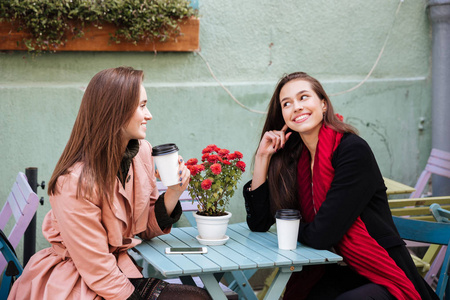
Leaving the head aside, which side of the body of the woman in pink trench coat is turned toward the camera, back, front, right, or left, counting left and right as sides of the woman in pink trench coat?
right

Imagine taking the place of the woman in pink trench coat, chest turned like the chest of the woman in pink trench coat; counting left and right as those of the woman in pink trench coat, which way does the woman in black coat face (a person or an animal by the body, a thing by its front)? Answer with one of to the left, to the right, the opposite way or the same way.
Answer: the opposite way

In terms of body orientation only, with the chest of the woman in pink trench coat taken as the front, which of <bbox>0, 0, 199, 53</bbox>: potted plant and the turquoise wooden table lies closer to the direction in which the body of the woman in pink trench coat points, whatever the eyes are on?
the turquoise wooden table

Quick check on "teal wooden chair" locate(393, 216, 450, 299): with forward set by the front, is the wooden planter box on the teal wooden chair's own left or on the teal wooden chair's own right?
on the teal wooden chair's own right

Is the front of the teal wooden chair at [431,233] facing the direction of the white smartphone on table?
yes

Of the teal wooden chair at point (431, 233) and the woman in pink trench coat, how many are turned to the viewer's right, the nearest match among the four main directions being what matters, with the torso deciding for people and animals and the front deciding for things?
1

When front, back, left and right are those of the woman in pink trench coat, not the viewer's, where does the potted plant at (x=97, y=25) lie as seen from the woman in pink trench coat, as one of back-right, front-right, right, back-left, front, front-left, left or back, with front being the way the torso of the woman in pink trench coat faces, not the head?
left

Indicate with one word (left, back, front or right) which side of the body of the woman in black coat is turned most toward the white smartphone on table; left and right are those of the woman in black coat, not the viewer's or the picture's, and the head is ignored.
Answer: front

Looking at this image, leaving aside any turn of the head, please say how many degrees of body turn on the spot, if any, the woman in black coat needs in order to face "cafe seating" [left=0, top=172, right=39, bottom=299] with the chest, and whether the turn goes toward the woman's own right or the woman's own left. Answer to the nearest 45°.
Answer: approximately 45° to the woman's own right

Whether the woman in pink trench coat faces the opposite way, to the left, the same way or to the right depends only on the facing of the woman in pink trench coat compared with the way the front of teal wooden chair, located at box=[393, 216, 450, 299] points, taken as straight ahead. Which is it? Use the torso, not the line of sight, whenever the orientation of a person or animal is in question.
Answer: the opposite way

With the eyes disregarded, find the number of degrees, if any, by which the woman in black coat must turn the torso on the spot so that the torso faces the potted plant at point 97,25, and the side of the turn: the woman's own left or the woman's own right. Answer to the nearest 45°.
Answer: approximately 90° to the woman's own right

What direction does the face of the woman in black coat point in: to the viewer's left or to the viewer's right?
to the viewer's left

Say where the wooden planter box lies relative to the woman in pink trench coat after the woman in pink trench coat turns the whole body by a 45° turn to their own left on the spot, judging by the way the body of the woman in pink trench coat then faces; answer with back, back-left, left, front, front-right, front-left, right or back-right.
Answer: front-left

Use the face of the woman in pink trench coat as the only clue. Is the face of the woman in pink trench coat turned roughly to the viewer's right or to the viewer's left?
to the viewer's right
